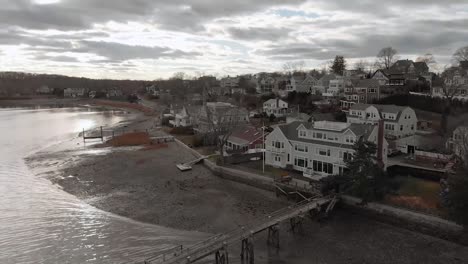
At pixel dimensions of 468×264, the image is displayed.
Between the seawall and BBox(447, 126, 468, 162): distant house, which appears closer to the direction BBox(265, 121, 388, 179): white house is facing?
the seawall

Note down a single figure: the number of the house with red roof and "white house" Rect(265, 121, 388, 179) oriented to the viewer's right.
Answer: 0

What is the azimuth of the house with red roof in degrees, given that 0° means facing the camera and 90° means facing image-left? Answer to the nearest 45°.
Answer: approximately 45°

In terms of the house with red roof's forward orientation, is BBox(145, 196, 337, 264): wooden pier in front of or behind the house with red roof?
in front

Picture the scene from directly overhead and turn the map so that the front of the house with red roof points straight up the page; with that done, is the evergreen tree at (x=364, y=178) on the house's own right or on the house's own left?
on the house's own left

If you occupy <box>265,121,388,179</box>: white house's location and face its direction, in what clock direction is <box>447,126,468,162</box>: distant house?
The distant house is roughly at 7 o'clock from the white house.

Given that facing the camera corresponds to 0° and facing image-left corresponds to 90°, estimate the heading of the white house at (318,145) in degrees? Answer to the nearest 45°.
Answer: approximately 45°

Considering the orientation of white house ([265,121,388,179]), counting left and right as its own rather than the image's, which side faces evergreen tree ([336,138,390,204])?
left

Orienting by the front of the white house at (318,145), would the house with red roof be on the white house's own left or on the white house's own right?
on the white house's own right

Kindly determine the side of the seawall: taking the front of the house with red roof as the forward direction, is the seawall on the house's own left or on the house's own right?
on the house's own left
